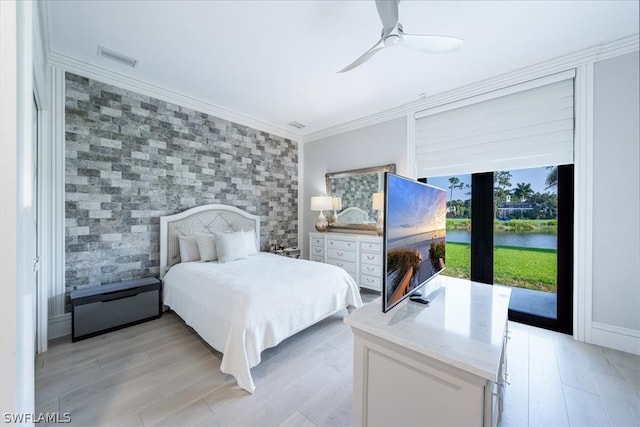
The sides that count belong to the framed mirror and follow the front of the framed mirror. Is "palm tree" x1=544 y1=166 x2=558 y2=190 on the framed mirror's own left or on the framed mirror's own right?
on the framed mirror's own left

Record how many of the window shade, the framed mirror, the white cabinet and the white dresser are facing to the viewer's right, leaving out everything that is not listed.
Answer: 1

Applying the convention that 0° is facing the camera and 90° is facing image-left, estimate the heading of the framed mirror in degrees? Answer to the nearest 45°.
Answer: approximately 45°

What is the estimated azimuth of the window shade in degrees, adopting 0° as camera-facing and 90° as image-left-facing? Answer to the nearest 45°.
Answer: approximately 45°

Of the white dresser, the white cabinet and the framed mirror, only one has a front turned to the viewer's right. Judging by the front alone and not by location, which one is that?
the white cabinet

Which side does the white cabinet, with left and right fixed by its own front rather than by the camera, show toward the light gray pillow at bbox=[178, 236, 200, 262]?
back

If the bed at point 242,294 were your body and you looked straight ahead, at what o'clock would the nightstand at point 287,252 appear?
The nightstand is roughly at 8 o'clock from the bed.

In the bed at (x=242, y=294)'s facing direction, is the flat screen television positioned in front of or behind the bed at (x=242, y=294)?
in front

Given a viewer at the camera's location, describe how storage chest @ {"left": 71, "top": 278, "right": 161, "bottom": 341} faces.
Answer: facing the viewer and to the right of the viewer

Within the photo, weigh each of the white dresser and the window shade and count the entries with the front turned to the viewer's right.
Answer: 0

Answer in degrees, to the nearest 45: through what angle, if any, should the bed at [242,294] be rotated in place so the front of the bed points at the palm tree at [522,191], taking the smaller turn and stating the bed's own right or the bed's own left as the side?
approximately 45° to the bed's own left

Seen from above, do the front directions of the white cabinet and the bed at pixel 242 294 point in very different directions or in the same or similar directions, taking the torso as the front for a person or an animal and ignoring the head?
same or similar directions

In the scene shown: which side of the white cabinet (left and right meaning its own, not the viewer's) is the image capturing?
right

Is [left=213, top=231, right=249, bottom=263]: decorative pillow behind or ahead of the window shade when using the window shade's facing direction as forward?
ahead

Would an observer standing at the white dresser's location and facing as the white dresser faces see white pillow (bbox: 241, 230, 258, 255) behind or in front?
in front
